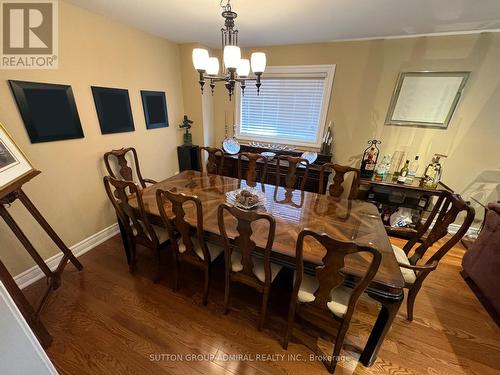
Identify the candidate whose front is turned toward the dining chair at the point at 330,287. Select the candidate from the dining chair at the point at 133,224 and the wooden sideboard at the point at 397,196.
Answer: the wooden sideboard

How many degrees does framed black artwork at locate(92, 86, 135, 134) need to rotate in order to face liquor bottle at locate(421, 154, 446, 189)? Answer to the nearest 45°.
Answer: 0° — it already faces it

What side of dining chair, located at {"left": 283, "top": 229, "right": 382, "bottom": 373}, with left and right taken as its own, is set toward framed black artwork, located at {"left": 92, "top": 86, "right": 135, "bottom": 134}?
left

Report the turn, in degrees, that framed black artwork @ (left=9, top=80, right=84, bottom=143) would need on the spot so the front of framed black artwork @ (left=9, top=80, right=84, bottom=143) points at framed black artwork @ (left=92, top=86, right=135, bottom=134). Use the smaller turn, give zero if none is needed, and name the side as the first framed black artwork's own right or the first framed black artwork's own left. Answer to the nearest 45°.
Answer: approximately 90° to the first framed black artwork's own left

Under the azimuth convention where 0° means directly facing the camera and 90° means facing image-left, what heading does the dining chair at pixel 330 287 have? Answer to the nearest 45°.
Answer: approximately 180°

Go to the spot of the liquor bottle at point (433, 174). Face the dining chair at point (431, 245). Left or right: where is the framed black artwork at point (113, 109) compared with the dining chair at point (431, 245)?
right

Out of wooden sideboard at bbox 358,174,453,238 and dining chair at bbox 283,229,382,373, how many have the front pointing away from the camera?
1

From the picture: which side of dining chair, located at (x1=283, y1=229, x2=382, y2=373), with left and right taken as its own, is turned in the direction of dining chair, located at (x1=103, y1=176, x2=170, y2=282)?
left

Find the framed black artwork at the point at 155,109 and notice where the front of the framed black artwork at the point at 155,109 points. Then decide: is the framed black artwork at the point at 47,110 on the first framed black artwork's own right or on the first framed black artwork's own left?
on the first framed black artwork's own right

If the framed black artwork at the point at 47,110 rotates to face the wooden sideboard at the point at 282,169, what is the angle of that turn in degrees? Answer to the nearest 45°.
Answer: approximately 45° to its left

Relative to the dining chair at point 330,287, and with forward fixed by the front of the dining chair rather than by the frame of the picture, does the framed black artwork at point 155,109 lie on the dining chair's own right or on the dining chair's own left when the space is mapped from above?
on the dining chair's own left

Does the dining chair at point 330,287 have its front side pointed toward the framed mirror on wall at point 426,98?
yes
